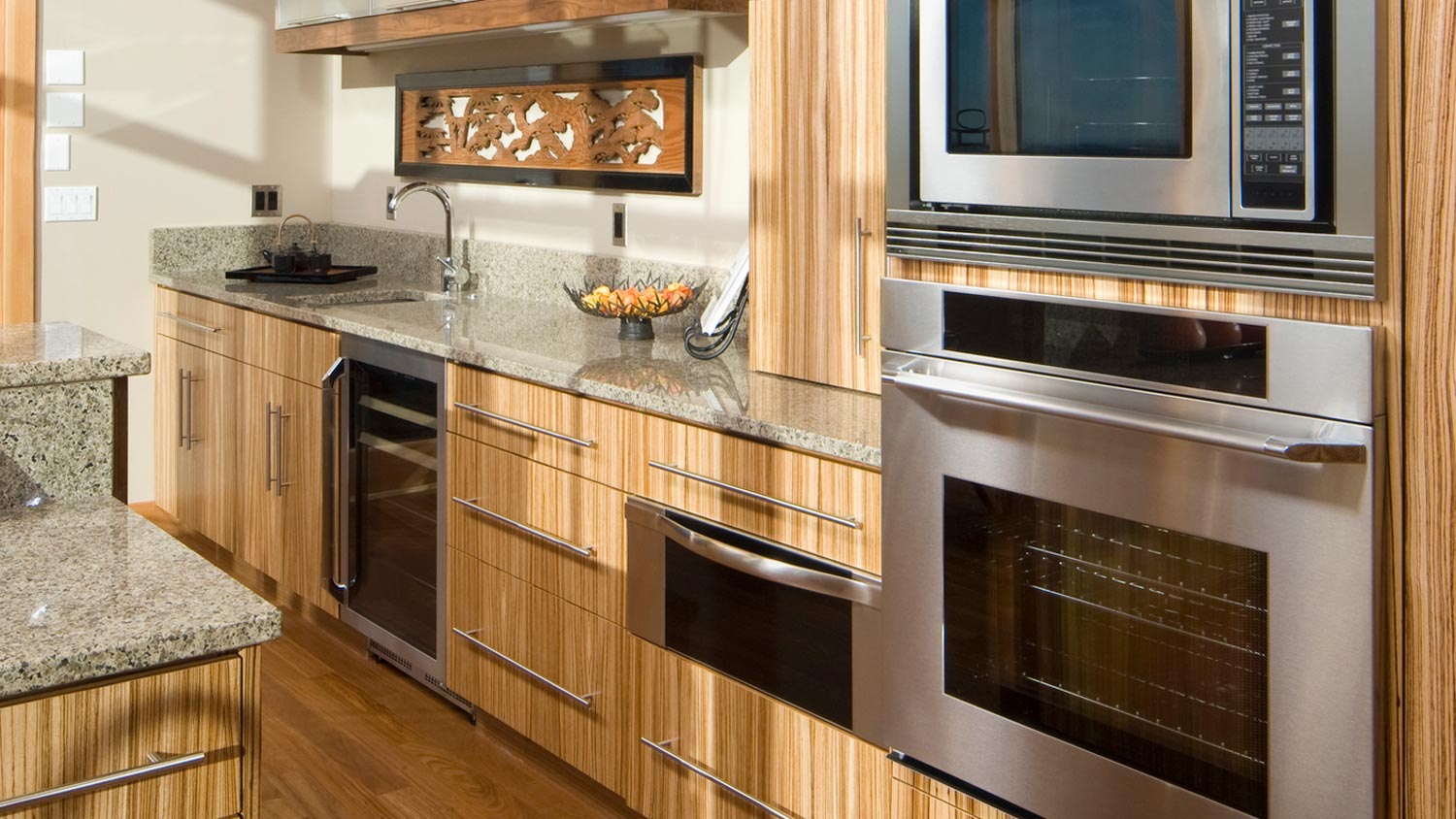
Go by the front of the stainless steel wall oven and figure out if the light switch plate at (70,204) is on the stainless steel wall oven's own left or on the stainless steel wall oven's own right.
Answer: on the stainless steel wall oven's own right

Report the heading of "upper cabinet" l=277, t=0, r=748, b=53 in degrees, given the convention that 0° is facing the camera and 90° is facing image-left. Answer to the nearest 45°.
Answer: approximately 45°

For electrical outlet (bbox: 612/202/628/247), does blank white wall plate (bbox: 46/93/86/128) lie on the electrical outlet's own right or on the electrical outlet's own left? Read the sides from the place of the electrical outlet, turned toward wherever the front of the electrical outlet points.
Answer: on the electrical outlet's own right

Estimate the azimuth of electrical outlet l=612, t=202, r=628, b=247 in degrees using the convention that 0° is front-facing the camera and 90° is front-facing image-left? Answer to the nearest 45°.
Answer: approximately 45°

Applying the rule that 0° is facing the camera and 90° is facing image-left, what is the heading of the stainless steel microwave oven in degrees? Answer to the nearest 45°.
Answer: approximately 45°

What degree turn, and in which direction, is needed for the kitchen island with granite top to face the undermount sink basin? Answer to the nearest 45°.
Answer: approximately 135° to its left
